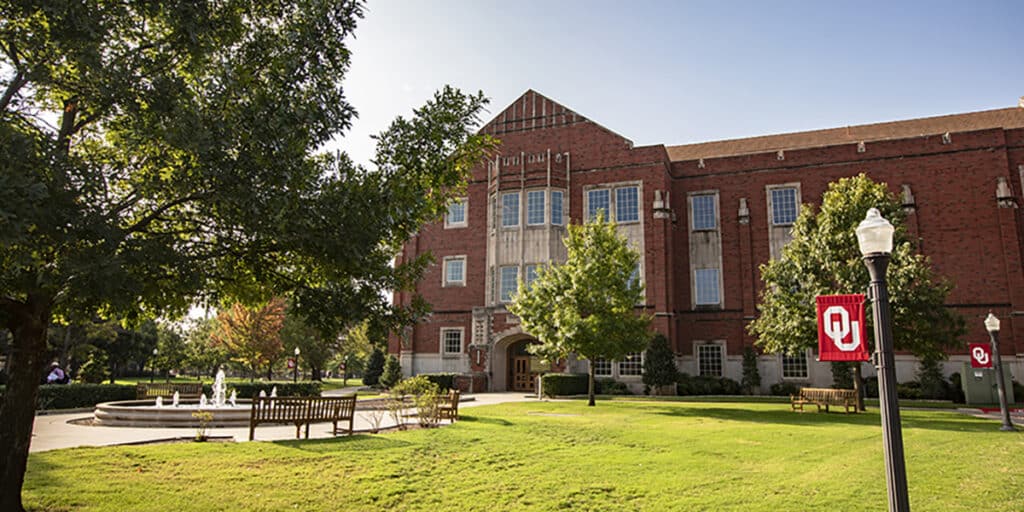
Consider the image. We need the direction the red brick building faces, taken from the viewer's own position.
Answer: facing the viewer and to the left of the viewer

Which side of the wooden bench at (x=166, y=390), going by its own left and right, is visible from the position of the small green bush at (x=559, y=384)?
left

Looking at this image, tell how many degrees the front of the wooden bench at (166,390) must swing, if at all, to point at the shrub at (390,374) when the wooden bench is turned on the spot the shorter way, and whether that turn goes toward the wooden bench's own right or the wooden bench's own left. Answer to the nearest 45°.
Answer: approximately 135° to the wooden bench's own left

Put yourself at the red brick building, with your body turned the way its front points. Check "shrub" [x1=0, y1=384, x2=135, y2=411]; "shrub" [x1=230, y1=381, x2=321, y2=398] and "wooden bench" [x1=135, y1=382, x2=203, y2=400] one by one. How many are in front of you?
3

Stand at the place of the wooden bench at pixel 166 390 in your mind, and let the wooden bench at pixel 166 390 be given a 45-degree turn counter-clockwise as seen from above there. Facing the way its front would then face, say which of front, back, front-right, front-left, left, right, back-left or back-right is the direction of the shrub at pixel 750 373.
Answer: front-left

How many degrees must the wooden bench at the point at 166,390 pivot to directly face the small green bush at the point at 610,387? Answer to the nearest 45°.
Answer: approximately 90° to its left

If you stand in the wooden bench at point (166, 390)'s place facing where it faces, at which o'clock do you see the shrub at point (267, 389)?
The shrub is roughly at 8 o'clock from the wooden bench.

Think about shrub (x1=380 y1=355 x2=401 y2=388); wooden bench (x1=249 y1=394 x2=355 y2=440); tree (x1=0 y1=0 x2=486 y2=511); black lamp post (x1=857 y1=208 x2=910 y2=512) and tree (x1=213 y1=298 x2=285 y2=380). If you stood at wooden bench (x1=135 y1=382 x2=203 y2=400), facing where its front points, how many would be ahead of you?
3

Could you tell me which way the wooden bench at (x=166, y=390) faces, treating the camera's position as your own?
facing the viewer

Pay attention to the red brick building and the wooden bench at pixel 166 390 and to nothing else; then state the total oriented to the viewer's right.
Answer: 0

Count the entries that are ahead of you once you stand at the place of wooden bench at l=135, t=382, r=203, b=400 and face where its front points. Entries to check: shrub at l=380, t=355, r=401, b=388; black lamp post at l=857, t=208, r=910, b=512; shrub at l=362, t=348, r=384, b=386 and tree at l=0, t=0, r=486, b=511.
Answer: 2

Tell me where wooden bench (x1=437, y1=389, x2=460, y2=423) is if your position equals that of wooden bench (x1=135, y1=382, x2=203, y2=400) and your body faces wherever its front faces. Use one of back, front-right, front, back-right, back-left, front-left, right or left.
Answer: front-left

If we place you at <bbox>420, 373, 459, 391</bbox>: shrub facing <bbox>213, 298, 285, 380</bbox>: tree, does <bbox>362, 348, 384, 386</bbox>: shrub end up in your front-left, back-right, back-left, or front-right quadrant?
front-right

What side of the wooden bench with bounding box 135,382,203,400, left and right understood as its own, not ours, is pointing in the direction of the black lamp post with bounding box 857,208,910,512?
front
